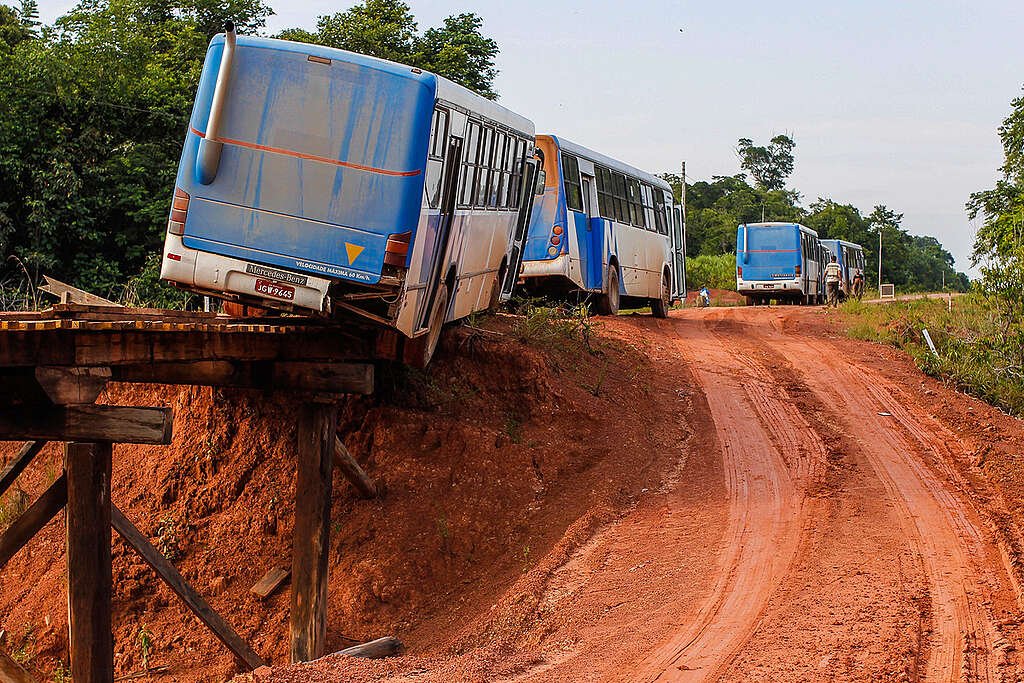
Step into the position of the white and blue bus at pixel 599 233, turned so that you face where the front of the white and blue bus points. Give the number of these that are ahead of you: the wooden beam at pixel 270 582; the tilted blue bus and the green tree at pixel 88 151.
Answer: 0

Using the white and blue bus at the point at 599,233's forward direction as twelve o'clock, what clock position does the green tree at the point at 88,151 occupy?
The green tree is roughly at 8 o'clock from the white and blue bus.

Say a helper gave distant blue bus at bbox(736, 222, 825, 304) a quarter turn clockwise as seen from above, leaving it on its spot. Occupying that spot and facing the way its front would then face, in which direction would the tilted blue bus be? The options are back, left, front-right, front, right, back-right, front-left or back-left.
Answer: right

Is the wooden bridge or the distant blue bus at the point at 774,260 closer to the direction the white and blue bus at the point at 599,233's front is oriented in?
the distant blue bus

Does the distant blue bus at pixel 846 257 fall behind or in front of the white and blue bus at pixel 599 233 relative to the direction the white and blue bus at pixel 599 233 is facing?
in front

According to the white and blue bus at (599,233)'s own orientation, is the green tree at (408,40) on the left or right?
on its left

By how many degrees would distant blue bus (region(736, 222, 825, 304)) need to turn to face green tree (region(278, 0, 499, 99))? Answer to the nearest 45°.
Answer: approximately 90° to its left

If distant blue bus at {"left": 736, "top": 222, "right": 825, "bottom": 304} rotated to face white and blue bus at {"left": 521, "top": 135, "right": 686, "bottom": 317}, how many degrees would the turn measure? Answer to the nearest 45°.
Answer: approximately 180°

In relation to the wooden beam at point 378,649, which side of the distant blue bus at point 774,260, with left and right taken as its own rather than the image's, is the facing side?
back

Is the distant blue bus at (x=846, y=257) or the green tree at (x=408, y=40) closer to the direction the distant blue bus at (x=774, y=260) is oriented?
the distant blue bus

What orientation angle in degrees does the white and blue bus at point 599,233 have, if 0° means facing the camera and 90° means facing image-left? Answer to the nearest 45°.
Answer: approximately 225°

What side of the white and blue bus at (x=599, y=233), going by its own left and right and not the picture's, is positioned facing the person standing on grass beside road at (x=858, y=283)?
front

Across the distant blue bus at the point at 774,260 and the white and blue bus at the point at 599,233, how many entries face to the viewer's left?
0

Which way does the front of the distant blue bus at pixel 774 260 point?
away from the camera

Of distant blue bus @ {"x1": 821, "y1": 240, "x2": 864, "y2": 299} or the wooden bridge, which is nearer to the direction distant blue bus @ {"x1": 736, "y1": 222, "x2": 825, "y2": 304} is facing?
the distant blue bus

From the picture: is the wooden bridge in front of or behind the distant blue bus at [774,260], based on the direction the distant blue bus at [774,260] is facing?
behind

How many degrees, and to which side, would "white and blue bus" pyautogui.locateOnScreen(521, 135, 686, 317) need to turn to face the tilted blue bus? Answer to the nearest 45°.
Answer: approximately 135° to its right
